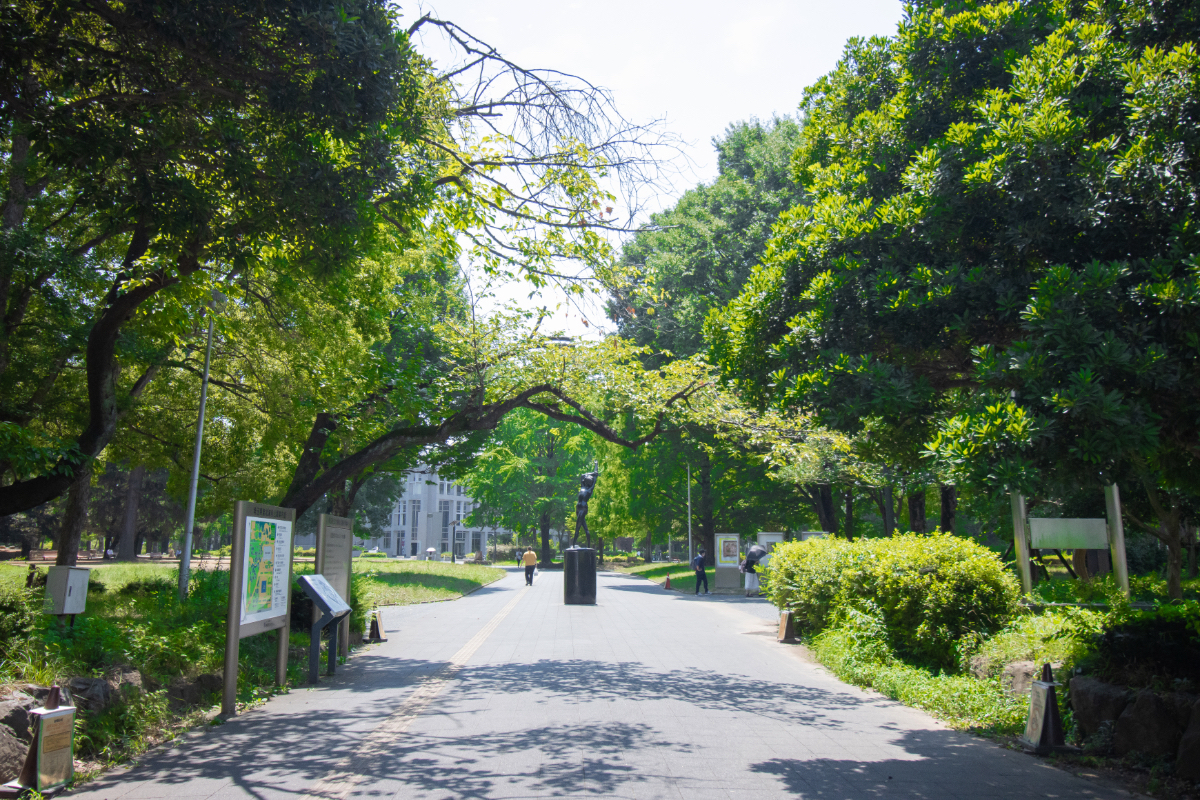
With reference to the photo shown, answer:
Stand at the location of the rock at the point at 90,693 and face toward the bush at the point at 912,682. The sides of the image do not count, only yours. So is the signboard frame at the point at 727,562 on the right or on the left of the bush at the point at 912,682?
left

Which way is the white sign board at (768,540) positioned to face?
toward the camera

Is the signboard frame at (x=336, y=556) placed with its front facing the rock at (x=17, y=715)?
no

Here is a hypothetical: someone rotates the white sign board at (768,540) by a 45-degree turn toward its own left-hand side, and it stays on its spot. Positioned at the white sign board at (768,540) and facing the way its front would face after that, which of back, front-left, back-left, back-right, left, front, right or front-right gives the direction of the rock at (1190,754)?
front-right

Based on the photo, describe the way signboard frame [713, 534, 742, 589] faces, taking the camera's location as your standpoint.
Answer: facing the viewer

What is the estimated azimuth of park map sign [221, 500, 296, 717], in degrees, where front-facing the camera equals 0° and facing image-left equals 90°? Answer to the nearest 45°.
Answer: approximately 315°

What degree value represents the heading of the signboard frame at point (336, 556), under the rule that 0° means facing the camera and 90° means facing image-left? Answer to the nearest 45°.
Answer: approximately 315°

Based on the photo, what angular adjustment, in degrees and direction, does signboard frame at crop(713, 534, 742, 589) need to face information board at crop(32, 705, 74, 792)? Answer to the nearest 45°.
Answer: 0° — it already faces it

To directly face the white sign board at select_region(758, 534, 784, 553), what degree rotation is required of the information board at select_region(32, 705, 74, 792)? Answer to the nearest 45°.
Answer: approximately 90° to its left

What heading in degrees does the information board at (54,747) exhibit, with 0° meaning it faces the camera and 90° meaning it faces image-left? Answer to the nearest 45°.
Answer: approximately 315°

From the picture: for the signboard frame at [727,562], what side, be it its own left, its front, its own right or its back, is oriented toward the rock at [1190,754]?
front

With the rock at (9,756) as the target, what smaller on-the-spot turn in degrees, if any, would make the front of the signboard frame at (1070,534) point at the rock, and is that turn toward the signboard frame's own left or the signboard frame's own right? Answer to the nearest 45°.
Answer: approximately 45° to the signboard frame's own right
